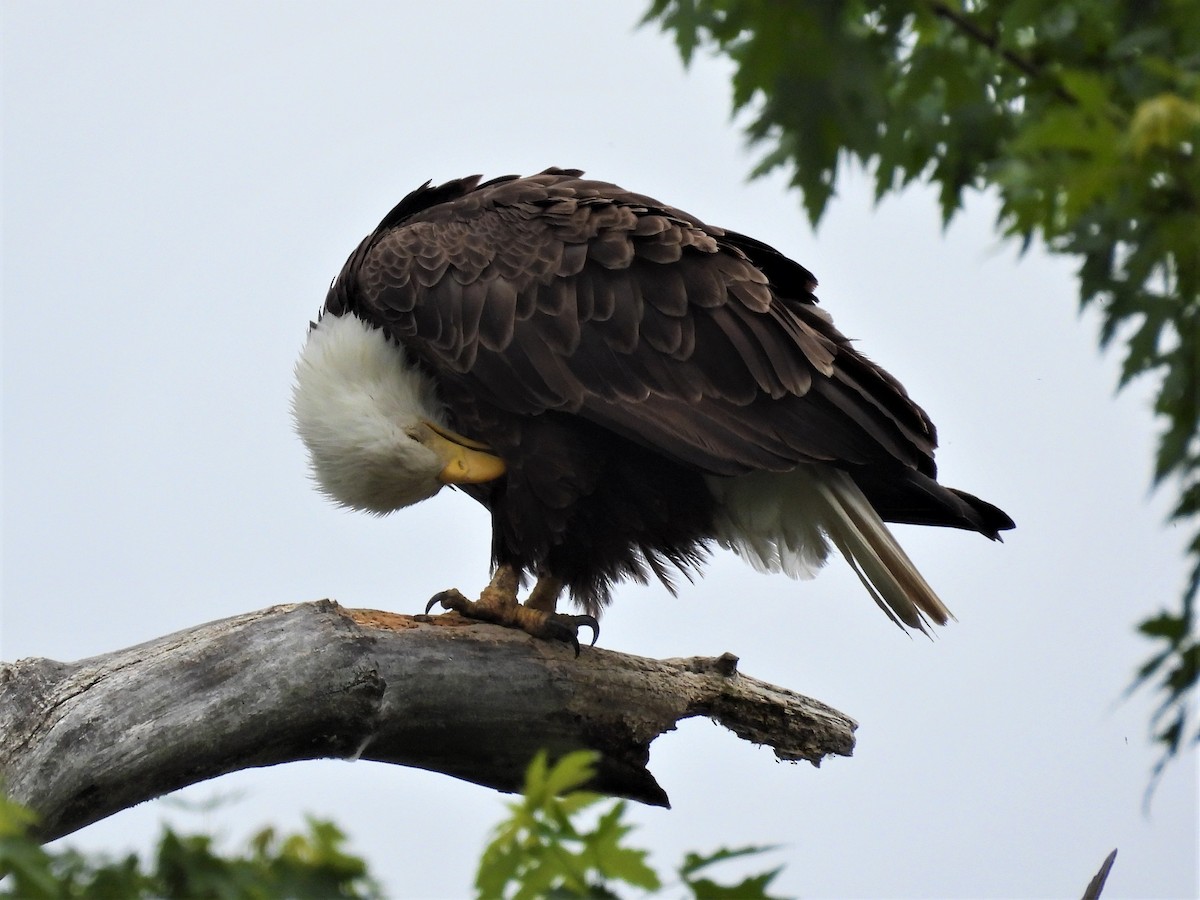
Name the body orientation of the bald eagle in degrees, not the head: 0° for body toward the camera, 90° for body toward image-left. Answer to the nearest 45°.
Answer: approximately 90°
